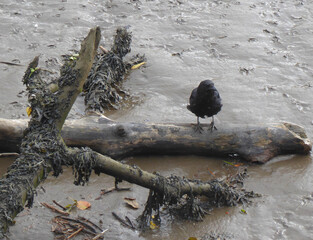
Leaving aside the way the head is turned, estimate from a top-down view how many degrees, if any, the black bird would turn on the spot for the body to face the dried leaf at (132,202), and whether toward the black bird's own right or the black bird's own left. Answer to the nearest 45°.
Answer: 0° — it already faces it

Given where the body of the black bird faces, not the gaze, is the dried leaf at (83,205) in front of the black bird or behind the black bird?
in front

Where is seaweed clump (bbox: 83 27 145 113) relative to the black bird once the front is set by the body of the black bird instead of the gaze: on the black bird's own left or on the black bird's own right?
on the black bird's own right

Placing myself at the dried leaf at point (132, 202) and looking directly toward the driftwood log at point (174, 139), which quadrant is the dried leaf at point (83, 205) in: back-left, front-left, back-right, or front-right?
back-left
